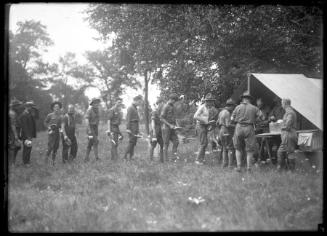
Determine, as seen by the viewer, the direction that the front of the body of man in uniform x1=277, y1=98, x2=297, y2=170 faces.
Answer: to the viewer's left

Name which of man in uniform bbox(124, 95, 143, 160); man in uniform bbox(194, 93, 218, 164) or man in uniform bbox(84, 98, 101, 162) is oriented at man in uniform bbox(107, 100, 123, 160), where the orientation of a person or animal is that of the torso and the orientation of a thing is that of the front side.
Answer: man in uniform bbox(84, 98, 101, 162)

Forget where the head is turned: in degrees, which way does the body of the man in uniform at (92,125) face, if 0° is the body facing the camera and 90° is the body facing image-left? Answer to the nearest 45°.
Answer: approximately 270°

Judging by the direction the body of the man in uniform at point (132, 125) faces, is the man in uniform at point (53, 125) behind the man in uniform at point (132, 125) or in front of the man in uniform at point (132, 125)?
behind

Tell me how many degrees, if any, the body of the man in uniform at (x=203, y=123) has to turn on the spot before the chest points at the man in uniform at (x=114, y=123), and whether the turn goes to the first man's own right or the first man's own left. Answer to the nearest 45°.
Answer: approximately 135° to the first man's own right
